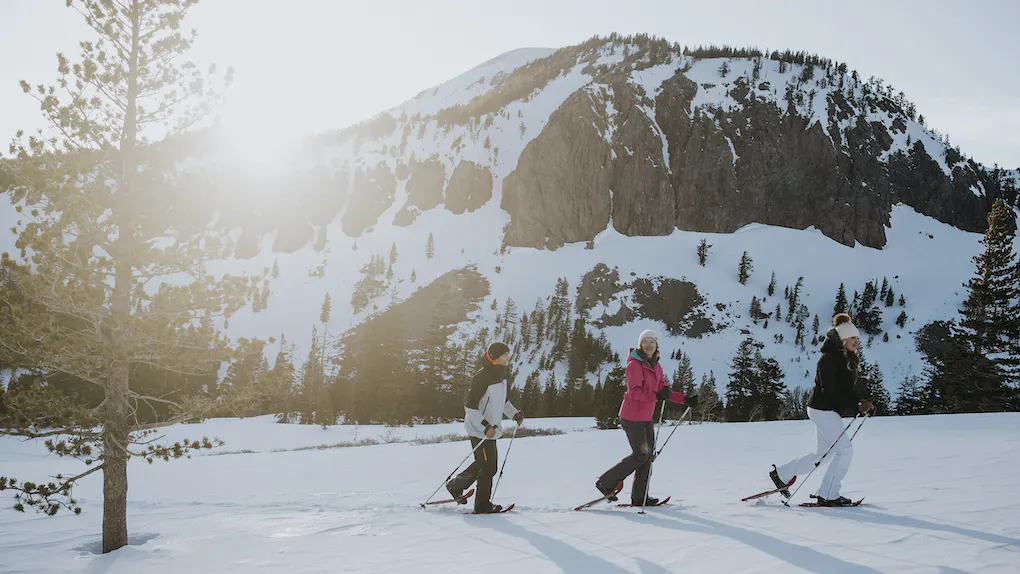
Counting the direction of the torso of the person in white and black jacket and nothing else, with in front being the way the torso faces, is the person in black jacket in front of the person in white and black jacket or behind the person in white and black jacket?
in front

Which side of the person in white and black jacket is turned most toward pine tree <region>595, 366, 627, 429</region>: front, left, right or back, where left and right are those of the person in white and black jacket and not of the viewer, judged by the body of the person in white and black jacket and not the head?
left

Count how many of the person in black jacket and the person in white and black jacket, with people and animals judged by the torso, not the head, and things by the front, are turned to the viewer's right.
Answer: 2

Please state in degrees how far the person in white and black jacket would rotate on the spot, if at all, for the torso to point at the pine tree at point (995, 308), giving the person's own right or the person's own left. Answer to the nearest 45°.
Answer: approximately 45° to the person's own left

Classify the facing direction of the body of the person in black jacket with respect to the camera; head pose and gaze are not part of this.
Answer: to the viewer's right

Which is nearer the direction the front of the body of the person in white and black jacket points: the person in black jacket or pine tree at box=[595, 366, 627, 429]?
the person in black jacket

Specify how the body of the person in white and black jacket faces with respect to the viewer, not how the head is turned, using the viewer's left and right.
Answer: facing to the right of the viewer

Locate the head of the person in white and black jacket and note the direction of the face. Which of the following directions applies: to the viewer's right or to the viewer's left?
to the viewer's right

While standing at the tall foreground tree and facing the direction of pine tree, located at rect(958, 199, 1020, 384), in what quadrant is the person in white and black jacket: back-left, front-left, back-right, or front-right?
front-right
